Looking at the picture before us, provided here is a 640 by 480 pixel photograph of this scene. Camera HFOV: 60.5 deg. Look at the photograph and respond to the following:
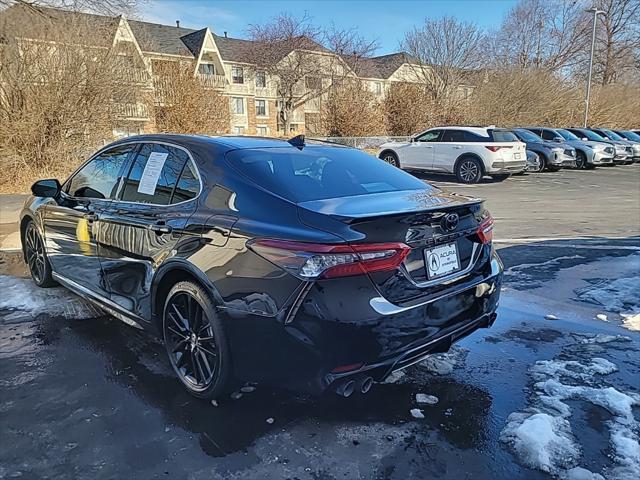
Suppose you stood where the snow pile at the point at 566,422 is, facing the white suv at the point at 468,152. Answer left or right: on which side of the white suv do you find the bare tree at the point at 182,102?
left

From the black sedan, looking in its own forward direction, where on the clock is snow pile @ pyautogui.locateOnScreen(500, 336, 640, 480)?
The snow pile is roughly at 5 o'clock from the black sedan.

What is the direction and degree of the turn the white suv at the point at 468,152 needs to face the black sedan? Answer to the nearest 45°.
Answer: approximately 135° to its left

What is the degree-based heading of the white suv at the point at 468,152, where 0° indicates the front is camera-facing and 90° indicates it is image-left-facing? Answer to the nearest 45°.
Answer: approximately 135°

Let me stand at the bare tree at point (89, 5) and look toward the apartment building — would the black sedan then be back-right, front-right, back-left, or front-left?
back-right

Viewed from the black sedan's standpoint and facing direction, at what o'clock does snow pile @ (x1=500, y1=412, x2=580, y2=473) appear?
The snow pile is roughly at 5 o'clock from the black sedan.

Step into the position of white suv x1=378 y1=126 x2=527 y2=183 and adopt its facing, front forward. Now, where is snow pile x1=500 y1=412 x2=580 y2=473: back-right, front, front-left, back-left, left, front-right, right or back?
back-left

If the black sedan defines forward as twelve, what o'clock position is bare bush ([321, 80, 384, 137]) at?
The bare bush is roughly at 2 o'clock from the black sedan.

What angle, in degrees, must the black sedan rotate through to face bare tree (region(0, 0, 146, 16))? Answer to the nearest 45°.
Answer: approximately 45° to its right

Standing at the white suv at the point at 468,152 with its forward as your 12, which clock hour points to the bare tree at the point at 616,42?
The bare tree is roughly at 2 o'clock from the white suv.

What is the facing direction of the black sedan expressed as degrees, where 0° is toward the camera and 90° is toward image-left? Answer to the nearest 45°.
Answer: approximately 135°
